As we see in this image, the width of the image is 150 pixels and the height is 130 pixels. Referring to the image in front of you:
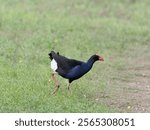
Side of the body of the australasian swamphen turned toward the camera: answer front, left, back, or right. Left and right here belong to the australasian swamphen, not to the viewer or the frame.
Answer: right
